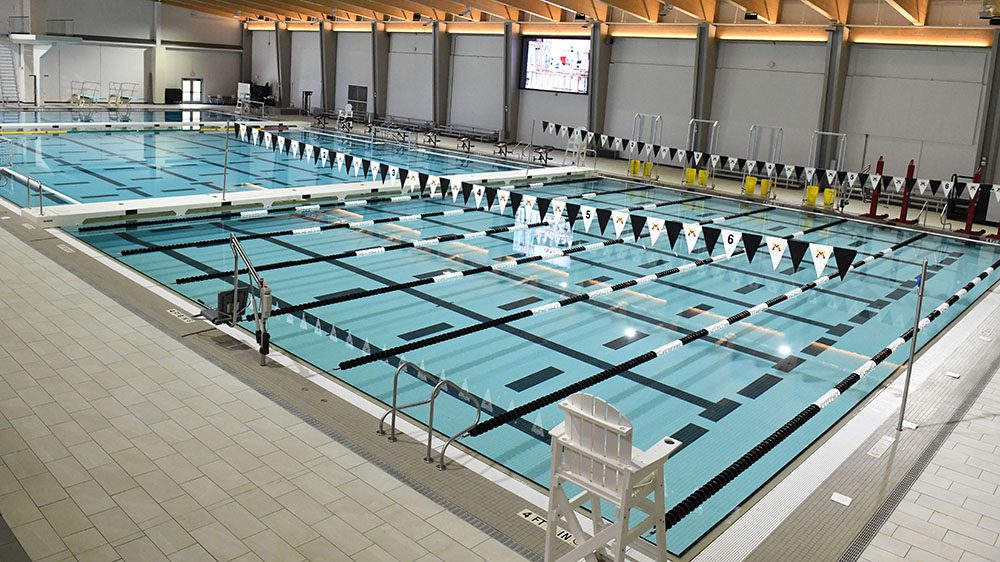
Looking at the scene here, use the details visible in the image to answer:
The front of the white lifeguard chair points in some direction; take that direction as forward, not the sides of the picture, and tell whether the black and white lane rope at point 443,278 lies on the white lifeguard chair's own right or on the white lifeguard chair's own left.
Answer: on the white lifeguard chair's own left

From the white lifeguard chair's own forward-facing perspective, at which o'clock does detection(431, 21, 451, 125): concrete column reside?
The concrete column is roughly at 10 o'clock from the white lifeguard chair.

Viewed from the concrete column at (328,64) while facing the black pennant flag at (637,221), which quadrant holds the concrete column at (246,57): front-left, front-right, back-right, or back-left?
back-right

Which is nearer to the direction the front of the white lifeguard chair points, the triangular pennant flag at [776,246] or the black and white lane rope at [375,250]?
the triangular pennant flag

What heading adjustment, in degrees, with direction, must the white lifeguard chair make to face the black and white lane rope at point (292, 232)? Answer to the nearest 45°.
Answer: approximately 90° to its left

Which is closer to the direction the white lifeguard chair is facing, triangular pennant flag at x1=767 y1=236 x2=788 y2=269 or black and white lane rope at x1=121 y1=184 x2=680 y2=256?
the triangular pennant flag

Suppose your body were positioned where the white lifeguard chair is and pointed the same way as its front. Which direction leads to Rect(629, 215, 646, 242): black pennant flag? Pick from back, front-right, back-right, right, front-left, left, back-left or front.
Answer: front-left

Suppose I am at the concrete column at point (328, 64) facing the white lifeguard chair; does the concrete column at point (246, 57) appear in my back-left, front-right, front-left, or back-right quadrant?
back-right

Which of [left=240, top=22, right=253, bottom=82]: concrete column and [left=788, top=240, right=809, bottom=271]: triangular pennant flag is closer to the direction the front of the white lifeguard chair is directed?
the triangular pennant flag

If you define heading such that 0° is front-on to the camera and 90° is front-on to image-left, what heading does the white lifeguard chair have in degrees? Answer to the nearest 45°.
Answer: approximately 225°

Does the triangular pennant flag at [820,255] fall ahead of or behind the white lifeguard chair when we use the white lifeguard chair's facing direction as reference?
ahead

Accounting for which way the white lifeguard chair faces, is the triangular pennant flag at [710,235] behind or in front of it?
in front

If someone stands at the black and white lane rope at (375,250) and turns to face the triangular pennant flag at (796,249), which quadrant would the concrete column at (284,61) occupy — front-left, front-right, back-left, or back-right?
back-left

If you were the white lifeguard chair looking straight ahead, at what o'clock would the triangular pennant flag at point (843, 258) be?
The triangular pennant flag is roughly at 11 o'clock from the white lifeguard chair.

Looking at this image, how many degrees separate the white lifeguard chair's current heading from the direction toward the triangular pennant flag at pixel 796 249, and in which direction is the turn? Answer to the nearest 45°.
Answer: approximately 45° to its left

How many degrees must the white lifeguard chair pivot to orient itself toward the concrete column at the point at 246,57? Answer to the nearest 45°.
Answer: approximately 90° to its left
